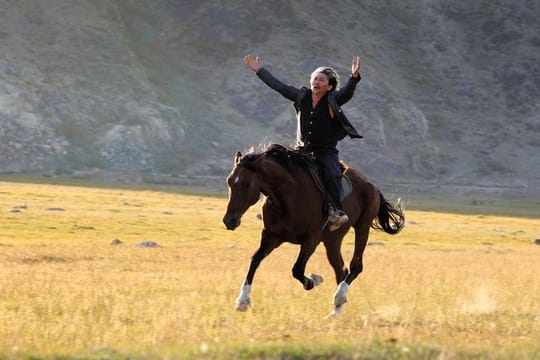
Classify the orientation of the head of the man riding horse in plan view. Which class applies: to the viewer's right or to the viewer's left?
to the viewer's left

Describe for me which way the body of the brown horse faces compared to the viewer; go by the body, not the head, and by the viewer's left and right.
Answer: facing the viewer and to the left of the viewer
